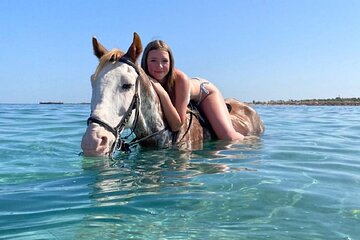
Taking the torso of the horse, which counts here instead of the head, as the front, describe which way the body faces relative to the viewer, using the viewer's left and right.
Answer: facing the viewer and to the left of the viewer
